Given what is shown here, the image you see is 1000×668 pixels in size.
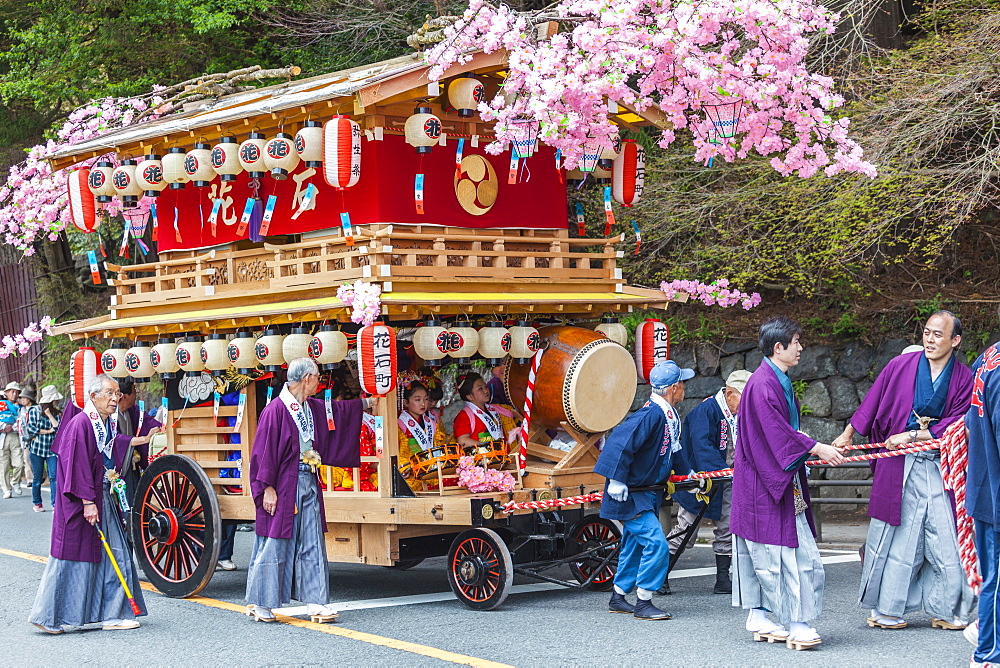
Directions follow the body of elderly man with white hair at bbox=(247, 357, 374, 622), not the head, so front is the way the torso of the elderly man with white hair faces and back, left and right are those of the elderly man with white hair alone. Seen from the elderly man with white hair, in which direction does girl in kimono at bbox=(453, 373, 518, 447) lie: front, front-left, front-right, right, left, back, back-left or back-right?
left

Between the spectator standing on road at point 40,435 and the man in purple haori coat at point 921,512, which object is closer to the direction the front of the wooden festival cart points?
the man in purple haori coat

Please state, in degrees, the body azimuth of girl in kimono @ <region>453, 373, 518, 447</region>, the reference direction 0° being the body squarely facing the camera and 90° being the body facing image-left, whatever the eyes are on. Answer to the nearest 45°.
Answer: approximately 315°

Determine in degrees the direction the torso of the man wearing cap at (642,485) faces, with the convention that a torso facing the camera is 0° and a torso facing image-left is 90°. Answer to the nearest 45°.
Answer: approximately 270°

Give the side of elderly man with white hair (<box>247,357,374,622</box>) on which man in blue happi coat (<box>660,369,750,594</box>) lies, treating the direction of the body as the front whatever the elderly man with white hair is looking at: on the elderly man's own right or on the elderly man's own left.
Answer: on the elderly man's own left

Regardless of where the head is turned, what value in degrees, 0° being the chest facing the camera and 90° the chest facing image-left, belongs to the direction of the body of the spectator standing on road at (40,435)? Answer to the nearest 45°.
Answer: approximately 315°

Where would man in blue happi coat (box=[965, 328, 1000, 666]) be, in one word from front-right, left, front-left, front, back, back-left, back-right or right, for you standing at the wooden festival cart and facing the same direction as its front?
front

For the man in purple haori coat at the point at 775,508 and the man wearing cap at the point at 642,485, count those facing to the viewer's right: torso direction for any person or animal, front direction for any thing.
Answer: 2

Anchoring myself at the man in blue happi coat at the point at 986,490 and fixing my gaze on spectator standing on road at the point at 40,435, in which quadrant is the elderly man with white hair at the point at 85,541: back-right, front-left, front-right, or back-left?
front-left

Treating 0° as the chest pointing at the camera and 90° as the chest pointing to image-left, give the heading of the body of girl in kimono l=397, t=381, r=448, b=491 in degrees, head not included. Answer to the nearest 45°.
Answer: approximately 315°

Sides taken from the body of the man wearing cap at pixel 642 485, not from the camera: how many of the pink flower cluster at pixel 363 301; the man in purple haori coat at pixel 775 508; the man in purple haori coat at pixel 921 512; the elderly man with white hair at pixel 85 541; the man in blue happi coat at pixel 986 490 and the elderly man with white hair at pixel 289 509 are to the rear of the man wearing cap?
3

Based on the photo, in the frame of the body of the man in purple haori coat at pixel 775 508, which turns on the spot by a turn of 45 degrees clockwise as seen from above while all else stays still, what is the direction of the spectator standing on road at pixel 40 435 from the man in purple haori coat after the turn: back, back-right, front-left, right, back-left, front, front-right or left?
back

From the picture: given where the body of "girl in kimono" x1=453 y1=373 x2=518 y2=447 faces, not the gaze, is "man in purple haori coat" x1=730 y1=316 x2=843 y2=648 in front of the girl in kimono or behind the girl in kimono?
in front

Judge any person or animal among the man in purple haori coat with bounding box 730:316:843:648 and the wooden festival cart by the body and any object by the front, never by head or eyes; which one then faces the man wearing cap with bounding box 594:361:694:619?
the wooden festival cart

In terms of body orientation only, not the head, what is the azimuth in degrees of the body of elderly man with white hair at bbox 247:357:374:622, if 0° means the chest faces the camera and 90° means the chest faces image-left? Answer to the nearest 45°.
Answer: approximately 315°

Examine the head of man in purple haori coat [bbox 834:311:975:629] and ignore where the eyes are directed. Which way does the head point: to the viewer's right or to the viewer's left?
to the viewer's left

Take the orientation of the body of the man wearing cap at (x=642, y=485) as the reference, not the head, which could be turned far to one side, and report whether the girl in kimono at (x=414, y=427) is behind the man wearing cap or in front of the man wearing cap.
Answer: behind

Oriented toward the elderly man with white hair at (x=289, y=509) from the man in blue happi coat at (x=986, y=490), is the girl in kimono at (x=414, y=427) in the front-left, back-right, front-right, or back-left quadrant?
front-right
